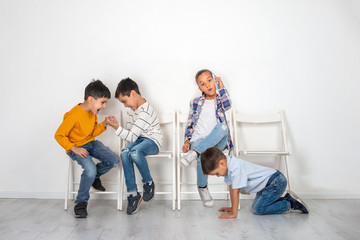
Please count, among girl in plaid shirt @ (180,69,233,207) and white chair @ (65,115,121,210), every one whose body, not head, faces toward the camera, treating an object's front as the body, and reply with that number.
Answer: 2

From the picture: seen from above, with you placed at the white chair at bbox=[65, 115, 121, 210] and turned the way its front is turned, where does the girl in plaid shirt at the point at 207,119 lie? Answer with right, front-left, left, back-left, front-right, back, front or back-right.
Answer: front-left

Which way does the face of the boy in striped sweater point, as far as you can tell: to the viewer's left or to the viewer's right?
to the viewer's left

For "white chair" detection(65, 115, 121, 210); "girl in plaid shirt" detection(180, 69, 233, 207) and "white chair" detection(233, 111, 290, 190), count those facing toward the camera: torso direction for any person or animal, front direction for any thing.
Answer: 3

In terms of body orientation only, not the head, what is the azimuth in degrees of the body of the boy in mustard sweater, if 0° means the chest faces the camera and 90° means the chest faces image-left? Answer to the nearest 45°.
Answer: approximately 315°

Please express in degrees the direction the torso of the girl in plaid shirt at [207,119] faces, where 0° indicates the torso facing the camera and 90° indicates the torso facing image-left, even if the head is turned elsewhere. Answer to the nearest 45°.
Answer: approximately 0°

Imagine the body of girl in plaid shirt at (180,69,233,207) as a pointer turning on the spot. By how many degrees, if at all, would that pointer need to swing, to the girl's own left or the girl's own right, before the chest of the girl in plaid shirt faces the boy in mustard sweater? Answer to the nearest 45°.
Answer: approximately 90° to the girl's own right

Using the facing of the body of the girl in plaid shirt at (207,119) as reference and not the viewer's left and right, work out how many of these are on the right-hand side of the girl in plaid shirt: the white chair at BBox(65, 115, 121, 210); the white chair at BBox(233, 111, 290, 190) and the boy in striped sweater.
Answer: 2

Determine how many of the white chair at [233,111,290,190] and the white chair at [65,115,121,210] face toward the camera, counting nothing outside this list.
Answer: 2

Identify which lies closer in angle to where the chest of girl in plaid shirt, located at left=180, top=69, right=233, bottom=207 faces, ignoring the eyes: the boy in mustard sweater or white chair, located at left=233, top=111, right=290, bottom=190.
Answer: the boy in mustard sweater
